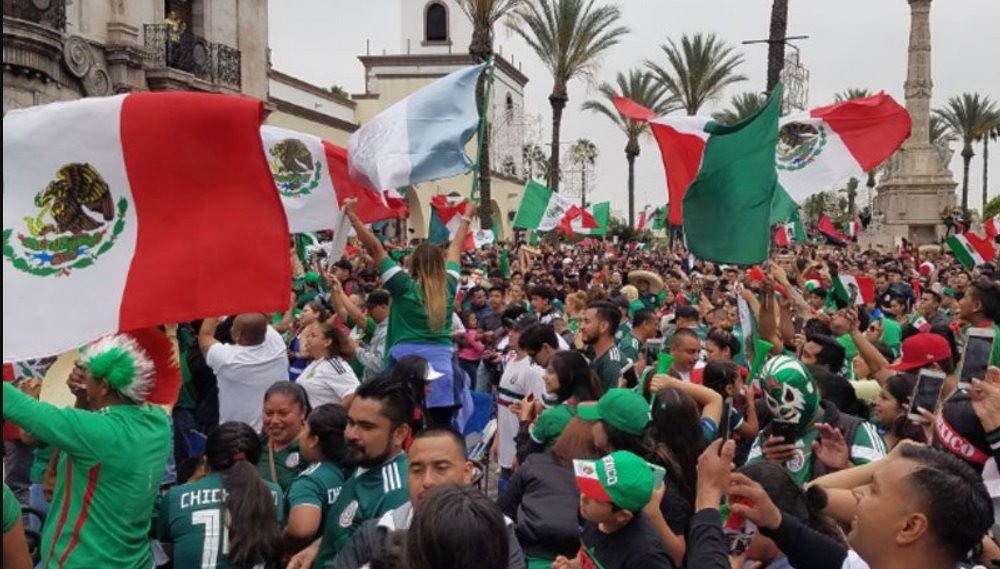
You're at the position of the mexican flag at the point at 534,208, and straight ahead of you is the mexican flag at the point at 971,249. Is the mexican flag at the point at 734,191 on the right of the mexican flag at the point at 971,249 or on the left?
right

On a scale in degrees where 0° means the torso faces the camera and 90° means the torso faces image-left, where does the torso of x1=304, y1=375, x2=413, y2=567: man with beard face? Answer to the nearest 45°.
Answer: approximately 45°

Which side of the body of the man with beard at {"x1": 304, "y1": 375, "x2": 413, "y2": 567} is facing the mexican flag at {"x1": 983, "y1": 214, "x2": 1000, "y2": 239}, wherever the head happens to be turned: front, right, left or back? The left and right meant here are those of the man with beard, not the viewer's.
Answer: back

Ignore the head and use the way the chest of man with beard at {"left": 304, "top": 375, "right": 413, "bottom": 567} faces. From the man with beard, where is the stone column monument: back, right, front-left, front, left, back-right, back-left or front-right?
back

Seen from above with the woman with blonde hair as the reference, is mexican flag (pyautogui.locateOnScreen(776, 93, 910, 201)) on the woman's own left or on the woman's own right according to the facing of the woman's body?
on the woman's own right

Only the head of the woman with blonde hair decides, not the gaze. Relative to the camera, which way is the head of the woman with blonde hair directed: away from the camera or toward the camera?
away from the camera

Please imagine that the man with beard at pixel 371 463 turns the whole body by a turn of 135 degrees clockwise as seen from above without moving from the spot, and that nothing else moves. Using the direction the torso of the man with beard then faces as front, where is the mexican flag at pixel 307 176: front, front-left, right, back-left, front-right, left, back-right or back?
front

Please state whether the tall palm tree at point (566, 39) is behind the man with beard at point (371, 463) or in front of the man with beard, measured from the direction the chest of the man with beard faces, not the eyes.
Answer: behind

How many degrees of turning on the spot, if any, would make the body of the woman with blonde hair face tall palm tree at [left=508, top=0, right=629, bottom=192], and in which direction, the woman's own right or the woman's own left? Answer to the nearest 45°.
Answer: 0° — they already face it

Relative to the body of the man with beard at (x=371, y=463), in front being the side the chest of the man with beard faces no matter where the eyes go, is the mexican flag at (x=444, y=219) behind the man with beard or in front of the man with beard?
behind

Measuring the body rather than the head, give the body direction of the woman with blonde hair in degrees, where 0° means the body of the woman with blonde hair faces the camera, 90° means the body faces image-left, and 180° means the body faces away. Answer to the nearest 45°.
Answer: approximately 180°

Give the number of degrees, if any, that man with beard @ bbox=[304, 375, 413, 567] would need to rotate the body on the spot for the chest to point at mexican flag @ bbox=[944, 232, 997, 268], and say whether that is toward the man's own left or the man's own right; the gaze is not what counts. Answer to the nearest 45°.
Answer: approximately 180°

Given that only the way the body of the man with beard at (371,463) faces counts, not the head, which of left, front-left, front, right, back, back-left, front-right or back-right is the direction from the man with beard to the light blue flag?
back-right

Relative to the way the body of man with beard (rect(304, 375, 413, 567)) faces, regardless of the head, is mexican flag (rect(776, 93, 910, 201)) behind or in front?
behind
